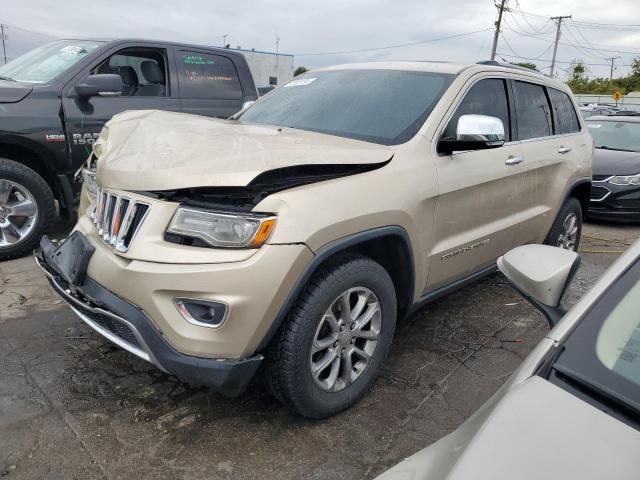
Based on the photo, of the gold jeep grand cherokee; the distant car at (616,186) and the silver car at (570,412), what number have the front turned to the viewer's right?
0

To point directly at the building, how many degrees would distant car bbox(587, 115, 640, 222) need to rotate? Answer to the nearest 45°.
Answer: approximately 90° to its right

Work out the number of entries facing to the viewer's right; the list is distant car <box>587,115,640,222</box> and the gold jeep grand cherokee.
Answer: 0

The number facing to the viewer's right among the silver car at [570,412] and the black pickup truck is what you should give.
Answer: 0

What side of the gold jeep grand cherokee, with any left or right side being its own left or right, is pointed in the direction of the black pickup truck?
right

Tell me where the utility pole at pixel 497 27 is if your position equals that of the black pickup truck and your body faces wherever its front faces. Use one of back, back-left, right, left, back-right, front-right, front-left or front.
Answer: back

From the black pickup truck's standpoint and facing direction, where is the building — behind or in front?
behind

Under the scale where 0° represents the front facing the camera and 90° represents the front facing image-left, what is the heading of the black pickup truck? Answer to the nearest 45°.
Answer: approximately 45°

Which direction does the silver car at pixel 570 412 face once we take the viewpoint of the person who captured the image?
facing the viewer and to the left of the viewer

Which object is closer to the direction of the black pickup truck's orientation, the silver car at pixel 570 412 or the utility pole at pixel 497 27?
the silver car

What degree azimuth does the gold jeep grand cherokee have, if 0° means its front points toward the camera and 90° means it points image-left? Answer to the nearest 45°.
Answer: approximately 45°

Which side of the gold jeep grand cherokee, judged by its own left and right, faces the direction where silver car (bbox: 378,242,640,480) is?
left

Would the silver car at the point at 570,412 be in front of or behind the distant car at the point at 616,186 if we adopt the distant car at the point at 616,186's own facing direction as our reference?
in front

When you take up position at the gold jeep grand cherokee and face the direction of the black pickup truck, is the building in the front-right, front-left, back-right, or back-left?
front-right
